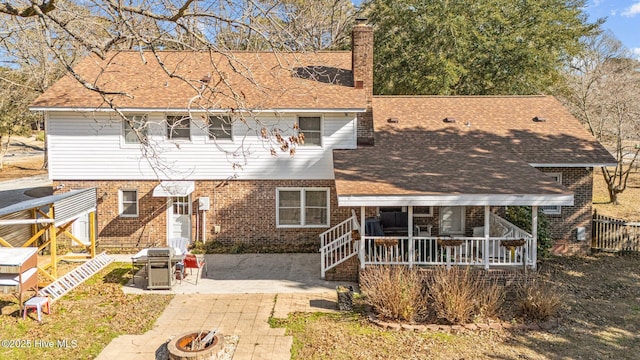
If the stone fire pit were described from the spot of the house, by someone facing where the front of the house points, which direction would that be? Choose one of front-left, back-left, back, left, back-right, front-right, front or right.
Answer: back

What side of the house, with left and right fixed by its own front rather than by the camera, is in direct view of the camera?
back

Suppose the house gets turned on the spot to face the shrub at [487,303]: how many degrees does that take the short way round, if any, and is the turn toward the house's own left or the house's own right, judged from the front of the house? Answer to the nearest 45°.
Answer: approximately 135° to the house's own right

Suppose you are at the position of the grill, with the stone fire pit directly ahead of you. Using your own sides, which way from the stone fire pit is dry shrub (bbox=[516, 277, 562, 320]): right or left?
left

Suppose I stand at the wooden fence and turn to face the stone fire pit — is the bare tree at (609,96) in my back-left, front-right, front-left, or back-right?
back-right

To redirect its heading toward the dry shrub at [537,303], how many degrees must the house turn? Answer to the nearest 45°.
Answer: approximately 135° to its right

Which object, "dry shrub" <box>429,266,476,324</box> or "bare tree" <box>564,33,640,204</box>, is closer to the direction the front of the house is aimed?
the bare tree

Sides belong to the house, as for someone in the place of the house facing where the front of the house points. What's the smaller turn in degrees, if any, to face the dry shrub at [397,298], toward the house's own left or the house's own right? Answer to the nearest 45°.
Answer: approximately 135° to the house's own right

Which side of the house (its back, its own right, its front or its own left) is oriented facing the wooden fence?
right
